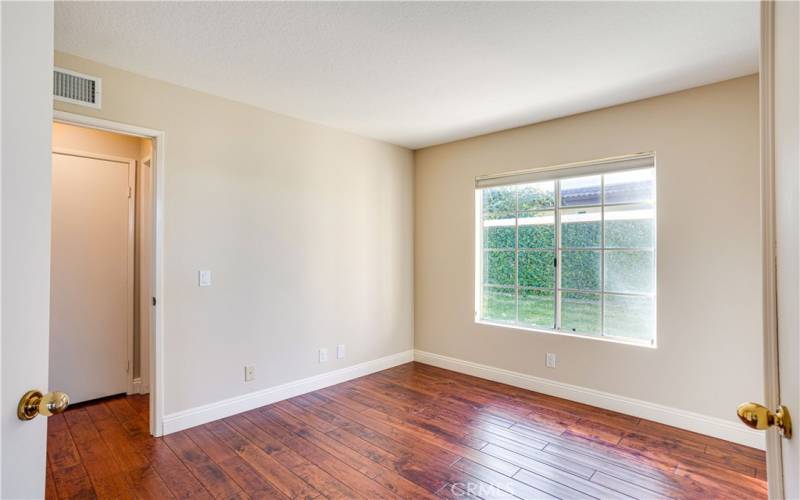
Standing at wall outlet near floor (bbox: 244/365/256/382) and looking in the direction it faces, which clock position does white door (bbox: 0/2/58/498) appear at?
The white door is roughly at 2 o'clock from the wall outlet near floor.

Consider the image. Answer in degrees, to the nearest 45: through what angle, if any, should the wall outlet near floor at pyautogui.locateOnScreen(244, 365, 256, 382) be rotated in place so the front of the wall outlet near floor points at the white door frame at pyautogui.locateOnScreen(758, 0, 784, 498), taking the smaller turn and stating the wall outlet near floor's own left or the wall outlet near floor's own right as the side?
approximately 45° to the wall outlet near floor's own right

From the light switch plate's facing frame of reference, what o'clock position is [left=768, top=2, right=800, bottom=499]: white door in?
The white door is roughly at 1 o'clock from the light switch plate.

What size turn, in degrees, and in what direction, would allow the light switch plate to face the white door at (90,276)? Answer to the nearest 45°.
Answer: approximately 180°

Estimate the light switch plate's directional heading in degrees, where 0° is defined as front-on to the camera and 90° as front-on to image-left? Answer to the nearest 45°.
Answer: approximately 315°

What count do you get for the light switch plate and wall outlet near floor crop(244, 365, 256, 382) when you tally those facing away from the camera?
0

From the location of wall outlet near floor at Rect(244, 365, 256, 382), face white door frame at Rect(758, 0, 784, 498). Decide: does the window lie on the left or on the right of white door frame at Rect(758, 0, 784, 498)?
left
